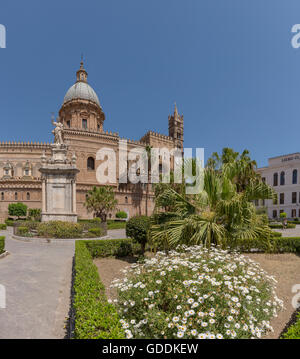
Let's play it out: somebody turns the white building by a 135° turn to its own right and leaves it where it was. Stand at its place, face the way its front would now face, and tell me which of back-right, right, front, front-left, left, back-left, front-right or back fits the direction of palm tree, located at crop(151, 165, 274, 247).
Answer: back

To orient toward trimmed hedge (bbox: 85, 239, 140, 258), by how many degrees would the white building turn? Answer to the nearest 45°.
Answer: approximately 45° to its left

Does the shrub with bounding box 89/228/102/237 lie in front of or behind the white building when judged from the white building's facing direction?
in front

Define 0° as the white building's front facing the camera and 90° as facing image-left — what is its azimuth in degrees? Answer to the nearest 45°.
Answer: approximately 45°

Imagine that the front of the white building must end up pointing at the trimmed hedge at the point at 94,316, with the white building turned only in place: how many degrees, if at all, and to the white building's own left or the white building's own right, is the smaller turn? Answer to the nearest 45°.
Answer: approximately 45° to the white building's own left

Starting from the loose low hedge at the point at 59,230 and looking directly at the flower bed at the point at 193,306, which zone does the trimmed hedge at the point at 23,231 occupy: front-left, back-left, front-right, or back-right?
back-right

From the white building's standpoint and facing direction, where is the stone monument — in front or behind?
in front

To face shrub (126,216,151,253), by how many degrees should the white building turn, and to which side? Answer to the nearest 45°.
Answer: approximately 45° to its left
